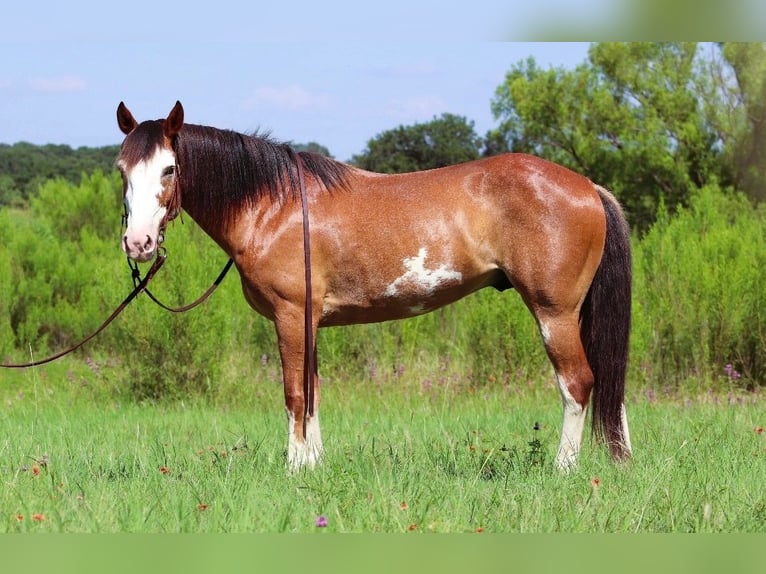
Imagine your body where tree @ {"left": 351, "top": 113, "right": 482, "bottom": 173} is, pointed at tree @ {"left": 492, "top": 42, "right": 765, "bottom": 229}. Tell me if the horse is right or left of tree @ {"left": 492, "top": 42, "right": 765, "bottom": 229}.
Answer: right

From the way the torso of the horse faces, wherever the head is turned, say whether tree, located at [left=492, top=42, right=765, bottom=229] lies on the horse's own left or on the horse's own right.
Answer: on the horse's own right

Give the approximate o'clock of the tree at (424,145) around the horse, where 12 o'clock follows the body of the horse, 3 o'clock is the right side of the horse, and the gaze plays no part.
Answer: The tree is roughly at 3 o'clock from the horse.

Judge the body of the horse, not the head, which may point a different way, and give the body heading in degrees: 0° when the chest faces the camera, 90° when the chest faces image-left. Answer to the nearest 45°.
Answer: approximately 90°
